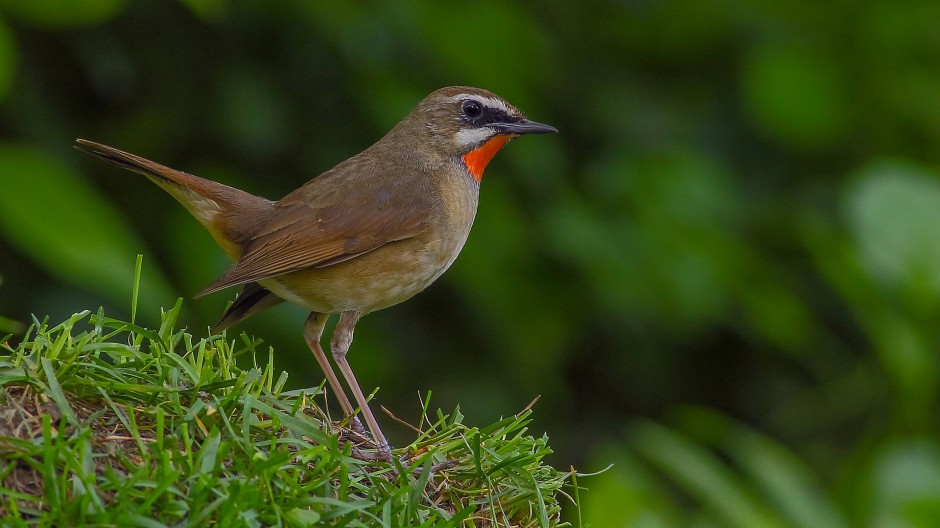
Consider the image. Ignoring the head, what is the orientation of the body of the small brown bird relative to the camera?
to the viewer's right
